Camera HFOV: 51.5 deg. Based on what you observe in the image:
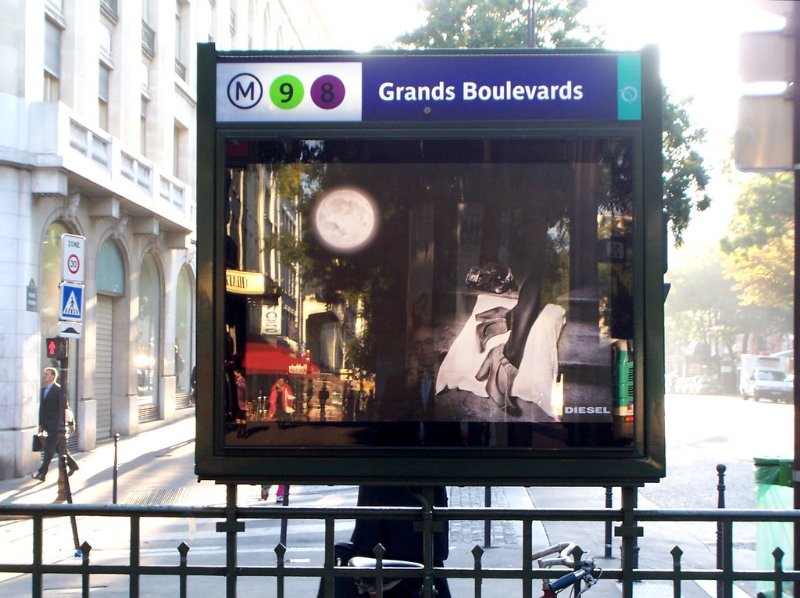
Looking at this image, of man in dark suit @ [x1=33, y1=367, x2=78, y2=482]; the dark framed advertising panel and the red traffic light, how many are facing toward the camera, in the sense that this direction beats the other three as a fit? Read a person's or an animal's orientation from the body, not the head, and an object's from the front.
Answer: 2

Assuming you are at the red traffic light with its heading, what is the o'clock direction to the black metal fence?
The black metal fence is roughly at 12 o'clock from the red traffic light.

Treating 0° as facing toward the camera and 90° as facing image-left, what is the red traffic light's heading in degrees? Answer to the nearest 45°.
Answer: approximately 0°

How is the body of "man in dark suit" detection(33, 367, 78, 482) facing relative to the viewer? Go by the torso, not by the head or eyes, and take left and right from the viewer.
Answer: facing to the left of the viewer

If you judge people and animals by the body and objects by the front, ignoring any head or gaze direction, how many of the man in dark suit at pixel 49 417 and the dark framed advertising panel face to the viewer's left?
1

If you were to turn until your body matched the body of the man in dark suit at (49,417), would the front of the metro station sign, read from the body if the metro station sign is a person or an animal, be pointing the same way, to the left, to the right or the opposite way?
to the left

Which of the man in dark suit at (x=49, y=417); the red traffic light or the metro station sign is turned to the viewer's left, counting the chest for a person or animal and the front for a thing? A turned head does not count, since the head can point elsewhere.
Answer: the man in dark suit
